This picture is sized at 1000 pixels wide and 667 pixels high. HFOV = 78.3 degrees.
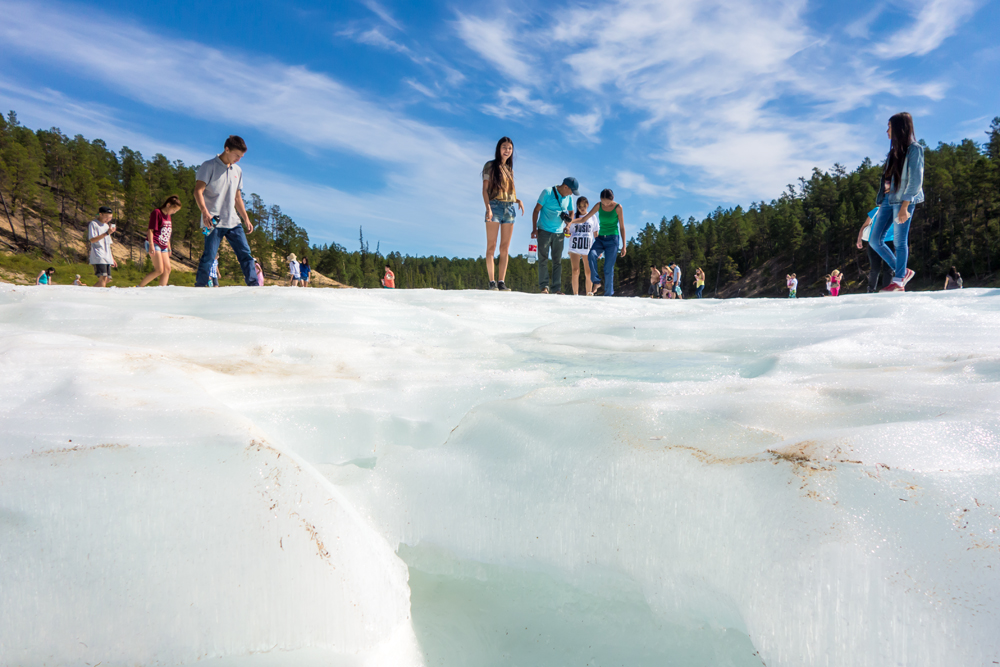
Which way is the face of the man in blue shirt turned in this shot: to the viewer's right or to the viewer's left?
to the viewer's right

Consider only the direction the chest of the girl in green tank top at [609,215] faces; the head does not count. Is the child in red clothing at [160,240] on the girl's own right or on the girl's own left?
on the girl's own right

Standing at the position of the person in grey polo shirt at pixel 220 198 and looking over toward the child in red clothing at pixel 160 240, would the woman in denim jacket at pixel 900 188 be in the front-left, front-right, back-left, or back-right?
back-right

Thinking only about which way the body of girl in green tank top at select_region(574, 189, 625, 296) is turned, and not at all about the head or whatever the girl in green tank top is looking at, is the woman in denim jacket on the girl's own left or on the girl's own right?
on the girl's own left

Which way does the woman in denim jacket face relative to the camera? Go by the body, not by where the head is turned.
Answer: to the viewer's left

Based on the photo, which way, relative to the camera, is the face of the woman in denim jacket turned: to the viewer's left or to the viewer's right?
to the viewer's left

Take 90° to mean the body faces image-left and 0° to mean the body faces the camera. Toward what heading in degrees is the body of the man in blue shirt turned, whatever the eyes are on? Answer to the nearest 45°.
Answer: approximately 315°

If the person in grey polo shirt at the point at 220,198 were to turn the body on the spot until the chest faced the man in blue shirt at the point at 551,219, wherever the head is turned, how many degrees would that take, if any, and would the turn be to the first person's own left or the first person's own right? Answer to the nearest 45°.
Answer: approximately 45° to the first person's own left

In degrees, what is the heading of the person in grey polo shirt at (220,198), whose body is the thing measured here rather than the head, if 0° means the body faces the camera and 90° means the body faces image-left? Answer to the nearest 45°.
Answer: approximately 315°
